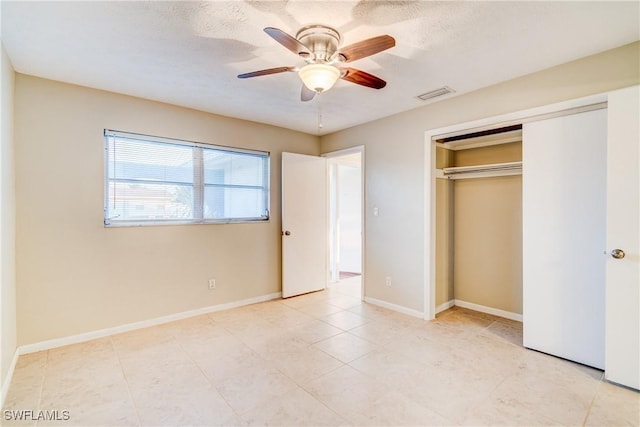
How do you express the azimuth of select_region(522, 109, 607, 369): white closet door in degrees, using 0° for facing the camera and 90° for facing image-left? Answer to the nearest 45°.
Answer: approximately 45°

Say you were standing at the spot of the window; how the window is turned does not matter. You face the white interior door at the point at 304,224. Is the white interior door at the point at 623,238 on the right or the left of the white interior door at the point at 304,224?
right

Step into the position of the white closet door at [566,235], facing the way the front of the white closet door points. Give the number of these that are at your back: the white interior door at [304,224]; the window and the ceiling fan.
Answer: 0

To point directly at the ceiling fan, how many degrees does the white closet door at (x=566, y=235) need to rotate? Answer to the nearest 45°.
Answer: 0° — it already faces it

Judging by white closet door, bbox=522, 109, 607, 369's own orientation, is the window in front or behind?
in front

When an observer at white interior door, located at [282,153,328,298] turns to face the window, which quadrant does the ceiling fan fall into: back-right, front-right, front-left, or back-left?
front-left

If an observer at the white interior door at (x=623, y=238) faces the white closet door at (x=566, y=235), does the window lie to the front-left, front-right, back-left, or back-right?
front-left

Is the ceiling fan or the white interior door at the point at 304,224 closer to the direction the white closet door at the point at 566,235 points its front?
the ceiling fan

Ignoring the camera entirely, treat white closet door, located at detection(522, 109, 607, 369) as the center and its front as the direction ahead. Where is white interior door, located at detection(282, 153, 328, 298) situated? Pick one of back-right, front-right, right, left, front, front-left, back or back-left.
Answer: front-right

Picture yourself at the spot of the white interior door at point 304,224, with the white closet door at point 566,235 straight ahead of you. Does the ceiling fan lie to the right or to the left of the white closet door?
right
